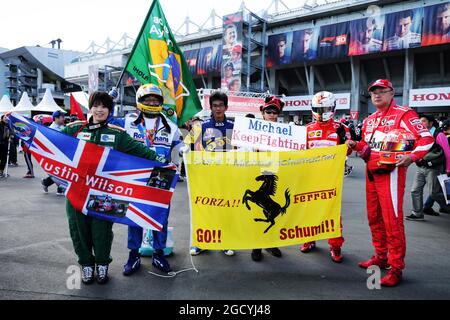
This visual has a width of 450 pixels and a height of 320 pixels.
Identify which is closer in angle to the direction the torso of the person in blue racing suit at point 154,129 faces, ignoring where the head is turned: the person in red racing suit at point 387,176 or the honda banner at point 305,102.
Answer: the person in red racing suit

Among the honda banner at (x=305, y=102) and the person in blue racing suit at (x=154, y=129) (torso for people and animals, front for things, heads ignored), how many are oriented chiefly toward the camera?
2

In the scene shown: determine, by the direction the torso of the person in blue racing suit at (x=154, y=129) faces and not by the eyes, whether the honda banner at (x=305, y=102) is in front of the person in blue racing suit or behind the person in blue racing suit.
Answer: behind

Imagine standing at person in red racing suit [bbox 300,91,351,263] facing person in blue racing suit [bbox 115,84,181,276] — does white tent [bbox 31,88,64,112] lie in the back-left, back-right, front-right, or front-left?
front-right

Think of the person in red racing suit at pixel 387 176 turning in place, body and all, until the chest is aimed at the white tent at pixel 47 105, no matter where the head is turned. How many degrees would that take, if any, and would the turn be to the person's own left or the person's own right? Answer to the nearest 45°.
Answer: approximately 90° to the person's own right

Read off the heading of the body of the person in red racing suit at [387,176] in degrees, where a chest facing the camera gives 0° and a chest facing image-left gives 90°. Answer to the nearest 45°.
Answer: approximately 45°

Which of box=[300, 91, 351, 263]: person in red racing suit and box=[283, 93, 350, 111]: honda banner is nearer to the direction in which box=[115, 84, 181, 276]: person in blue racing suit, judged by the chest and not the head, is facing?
the person in red racing suit

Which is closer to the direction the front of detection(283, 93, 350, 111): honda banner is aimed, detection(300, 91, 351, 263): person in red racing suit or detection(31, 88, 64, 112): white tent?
the person in red racing suit

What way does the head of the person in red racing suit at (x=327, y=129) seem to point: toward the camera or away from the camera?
toward the camera

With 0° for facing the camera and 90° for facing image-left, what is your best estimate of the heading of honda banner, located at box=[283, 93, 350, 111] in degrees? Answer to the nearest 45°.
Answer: approximately 0°

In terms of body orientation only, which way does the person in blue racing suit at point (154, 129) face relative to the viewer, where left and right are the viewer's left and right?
facing the viewer

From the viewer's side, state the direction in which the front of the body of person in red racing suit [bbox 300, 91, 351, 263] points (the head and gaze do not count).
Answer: toward the camera

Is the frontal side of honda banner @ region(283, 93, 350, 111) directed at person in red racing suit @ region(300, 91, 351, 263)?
yes

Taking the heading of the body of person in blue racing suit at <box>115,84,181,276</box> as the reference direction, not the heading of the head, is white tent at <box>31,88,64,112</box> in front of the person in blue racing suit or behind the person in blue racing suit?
behind

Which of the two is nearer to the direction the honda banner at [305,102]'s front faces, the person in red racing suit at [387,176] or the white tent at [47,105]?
the person in red racing suit

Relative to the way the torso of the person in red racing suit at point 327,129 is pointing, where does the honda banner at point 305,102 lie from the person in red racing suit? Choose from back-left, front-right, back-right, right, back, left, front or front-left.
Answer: back
